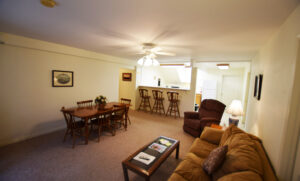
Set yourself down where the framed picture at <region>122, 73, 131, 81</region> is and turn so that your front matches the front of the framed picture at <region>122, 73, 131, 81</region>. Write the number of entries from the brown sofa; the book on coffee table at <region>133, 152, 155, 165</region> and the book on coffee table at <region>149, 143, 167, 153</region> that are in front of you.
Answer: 3

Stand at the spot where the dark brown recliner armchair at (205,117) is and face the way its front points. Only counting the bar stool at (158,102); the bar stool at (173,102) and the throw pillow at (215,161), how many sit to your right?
2

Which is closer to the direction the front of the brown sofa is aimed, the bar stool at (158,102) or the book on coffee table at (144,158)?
the book on coffee table

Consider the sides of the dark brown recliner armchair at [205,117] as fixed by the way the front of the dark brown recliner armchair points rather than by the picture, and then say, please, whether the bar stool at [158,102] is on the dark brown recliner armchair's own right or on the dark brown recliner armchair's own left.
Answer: on the dark brown recliner armchair's own right

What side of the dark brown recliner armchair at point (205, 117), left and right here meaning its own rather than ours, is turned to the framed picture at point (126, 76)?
right

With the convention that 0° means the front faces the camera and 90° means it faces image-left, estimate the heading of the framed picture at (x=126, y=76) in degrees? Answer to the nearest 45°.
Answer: approximately 0°

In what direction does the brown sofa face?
to the viewer's left

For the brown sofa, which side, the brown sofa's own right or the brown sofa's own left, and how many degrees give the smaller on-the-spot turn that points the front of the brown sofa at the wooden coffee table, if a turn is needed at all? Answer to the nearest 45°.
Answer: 0° — it already faces it

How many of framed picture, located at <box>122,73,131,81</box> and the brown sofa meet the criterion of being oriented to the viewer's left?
1

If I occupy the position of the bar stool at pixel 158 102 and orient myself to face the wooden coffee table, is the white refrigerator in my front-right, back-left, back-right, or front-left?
back-left
